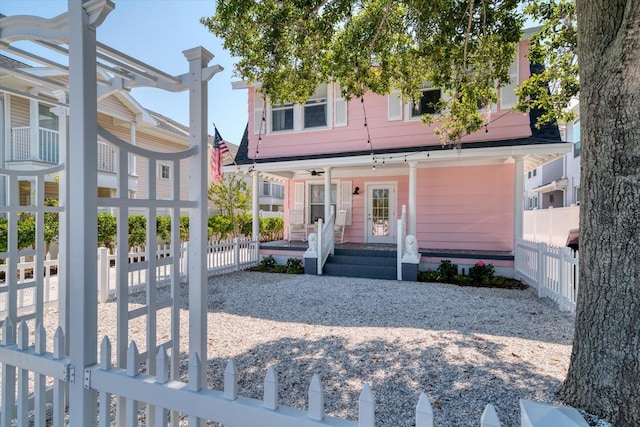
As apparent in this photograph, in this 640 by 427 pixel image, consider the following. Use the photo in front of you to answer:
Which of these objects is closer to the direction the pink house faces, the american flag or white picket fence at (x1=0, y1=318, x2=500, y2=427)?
the white picket fence

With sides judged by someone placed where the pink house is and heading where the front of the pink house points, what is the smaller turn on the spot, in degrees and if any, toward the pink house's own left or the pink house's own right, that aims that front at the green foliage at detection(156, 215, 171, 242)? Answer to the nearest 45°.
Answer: approximately 90° to the pink house's own right

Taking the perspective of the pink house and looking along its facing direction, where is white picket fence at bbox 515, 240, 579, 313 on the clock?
The white picket fence is roughly at 11 o'clock from the pink house.

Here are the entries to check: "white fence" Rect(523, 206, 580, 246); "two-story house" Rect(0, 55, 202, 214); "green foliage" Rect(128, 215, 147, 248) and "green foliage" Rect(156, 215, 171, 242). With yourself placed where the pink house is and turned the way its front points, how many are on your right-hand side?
3

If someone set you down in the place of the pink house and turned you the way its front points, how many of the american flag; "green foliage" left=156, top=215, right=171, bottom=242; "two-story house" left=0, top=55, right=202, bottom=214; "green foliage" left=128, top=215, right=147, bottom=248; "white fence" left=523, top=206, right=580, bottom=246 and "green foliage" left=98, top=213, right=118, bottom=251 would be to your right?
5

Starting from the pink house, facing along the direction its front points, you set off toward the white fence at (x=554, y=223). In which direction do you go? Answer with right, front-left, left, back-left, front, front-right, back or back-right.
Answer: back-left

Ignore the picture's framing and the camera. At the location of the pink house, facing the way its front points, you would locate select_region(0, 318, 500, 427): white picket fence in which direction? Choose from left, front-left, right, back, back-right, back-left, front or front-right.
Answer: front

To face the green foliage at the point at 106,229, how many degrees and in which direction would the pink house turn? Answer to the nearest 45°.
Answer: approximately 90° to its right

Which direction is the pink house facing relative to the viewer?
toward the camera

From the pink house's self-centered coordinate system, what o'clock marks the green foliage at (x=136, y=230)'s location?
The green foliage is roughly at 3 o'clock from the pink house.
